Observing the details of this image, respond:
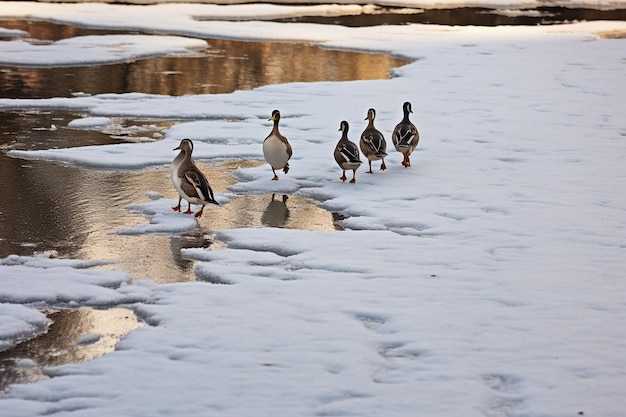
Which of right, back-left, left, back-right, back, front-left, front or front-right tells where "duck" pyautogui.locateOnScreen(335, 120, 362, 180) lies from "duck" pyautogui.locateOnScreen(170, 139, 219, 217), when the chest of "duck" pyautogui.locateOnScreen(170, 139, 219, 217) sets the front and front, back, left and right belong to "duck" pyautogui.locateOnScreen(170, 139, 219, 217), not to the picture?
back-right

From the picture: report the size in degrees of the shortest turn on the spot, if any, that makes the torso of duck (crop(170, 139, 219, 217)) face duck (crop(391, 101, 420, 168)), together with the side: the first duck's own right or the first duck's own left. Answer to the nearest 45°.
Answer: approximately 135° to the first duck's own right

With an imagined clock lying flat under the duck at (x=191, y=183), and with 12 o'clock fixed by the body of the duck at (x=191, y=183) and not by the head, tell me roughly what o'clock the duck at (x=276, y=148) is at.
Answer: the duck at (x=276, y=148) is roughly at 4 o'clock from the duck at (x=191, y=183).

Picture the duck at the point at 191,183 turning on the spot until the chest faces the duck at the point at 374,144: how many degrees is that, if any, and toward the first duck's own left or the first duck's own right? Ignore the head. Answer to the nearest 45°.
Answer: approximately 135° to the first duck's own right

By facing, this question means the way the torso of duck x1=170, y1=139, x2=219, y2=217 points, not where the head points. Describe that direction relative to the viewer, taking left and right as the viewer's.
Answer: facing to the left of the viewer
